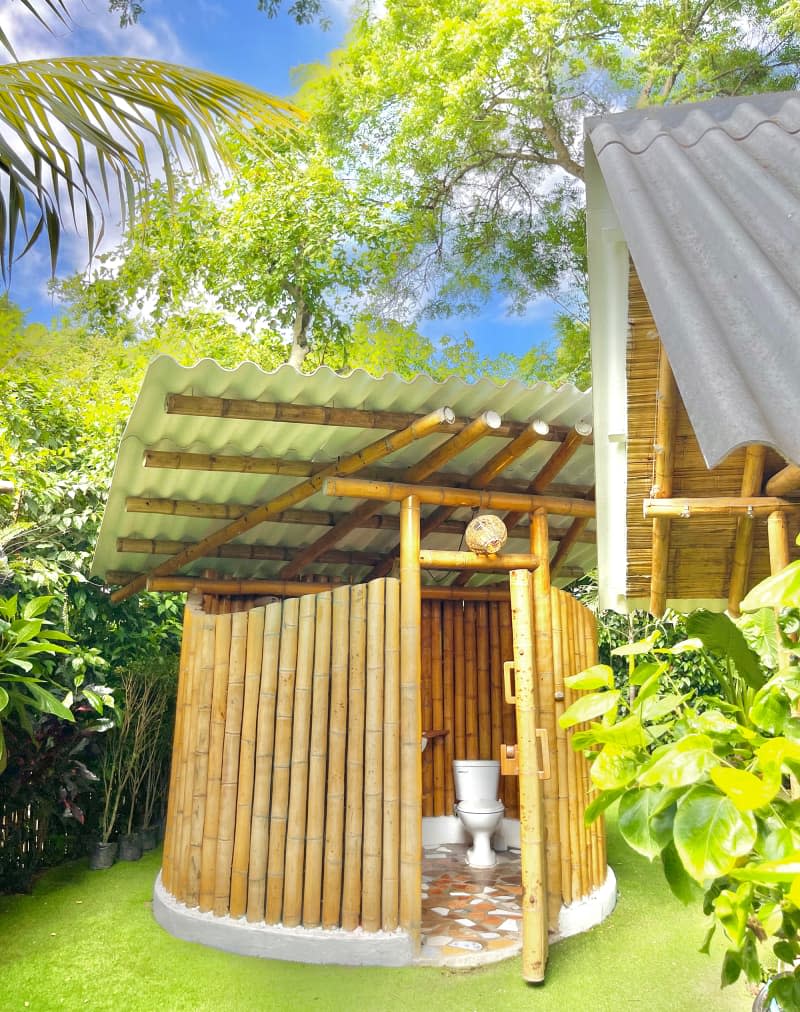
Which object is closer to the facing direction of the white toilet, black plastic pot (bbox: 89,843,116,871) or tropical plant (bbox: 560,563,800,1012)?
the tropical plant

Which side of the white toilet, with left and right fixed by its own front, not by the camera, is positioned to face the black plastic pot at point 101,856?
right

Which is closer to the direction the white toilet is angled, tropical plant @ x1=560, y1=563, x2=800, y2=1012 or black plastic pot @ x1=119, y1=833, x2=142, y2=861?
the tropical plant

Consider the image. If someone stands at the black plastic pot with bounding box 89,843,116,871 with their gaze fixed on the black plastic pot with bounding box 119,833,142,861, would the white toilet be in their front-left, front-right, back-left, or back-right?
front-right

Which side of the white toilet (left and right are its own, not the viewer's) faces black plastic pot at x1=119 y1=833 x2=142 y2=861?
right

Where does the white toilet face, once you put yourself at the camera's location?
facing the viewer

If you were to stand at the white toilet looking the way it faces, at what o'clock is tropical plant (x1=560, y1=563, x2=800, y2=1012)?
The tropical plant is roughly at 12 o'clock from the white toilet.

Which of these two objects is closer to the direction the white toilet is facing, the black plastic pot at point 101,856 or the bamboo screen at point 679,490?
the bamboo screen
